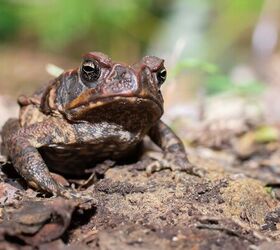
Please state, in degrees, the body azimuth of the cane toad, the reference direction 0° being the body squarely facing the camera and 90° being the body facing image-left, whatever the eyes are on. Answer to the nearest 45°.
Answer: approximately 315°
